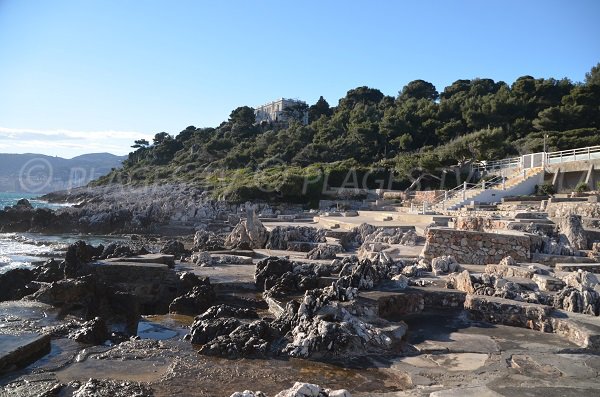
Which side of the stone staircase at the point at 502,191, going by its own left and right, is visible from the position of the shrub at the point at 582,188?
back

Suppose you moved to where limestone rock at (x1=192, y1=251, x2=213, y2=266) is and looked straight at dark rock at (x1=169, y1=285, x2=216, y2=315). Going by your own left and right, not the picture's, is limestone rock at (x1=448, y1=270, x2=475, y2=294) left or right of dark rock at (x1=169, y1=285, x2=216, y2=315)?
left

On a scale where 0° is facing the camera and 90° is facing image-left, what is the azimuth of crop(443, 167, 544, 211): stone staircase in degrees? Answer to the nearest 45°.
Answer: approximately 90°

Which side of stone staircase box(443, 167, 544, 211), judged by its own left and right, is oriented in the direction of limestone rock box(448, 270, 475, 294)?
left

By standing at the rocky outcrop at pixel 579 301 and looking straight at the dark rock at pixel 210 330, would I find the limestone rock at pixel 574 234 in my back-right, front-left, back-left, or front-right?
back-right
